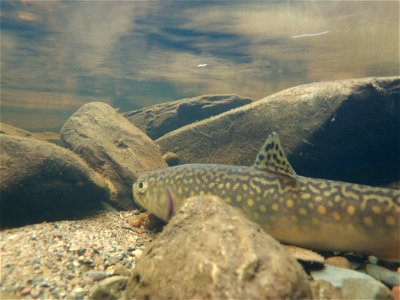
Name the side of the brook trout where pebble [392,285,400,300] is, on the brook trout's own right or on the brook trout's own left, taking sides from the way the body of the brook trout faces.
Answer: on the brook trout's own left

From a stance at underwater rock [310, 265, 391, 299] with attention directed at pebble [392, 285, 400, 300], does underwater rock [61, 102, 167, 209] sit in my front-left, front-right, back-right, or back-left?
back-left

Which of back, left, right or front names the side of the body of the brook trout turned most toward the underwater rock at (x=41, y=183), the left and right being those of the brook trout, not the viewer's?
front

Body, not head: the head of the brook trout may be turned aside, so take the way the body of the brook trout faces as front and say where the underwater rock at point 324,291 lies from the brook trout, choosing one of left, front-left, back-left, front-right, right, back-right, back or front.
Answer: left

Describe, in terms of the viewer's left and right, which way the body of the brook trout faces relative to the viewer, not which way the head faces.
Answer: facing to the left of the viewer
